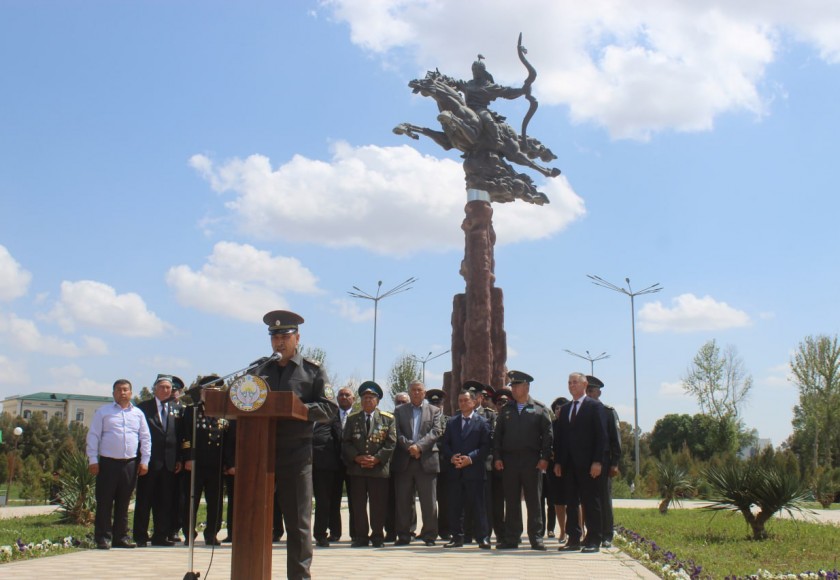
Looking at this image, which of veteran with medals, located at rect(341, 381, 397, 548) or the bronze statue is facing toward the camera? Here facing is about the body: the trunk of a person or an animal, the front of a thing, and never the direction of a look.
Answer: the veteran with medals

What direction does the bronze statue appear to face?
to the viewer's left

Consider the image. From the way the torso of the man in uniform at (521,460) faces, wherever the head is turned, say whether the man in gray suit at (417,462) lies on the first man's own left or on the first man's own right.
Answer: on the first man's own right

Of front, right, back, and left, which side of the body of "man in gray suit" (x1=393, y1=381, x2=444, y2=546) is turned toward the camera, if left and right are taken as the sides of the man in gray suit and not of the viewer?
front

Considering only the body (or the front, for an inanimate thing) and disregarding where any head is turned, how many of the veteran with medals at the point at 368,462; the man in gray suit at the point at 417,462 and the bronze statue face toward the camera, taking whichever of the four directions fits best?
2

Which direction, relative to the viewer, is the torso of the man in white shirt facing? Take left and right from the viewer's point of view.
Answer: facing the viewer

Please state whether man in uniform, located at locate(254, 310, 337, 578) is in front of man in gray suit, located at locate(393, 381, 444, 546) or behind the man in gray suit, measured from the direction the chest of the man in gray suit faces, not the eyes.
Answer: in front

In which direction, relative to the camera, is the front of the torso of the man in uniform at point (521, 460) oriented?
toward the camera

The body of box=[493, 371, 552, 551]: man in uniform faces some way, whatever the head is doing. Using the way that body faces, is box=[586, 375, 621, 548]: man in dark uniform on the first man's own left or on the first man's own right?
on the first man's own left

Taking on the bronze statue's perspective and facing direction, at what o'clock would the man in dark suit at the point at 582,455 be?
The man in dark suit is roughly at 9 o'clock from the bronze statue.

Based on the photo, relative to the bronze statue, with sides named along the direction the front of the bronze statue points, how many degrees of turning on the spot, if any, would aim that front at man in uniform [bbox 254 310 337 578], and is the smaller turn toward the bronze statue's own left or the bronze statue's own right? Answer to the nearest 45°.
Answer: approximately 90° to the bronze statue's own left

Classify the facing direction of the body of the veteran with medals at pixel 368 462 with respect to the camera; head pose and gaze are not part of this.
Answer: toward the camera

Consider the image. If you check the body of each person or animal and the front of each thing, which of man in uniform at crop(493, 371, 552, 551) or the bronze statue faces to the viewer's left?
the bronze statue
